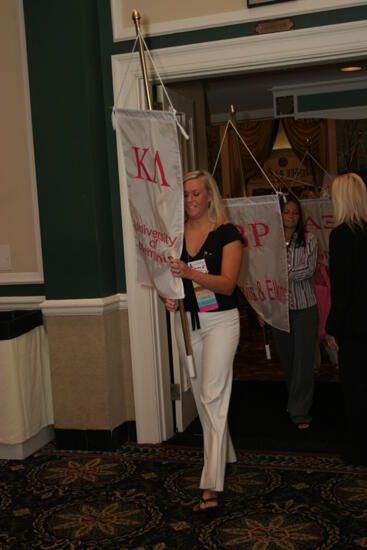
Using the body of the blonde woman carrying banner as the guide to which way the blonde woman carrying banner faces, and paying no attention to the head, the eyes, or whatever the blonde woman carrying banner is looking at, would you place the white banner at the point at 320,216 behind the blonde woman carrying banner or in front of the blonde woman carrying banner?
behind

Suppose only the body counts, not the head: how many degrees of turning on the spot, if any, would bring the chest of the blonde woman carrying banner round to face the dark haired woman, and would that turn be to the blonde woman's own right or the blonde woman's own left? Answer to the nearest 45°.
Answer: approximately 180°

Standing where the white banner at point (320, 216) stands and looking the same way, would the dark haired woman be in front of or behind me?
in front

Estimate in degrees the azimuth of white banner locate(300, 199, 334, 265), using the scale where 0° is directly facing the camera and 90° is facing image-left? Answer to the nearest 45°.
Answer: approximately 0°

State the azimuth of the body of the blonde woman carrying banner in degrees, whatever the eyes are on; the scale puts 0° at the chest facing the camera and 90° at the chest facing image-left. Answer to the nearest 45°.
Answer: approximately 45°

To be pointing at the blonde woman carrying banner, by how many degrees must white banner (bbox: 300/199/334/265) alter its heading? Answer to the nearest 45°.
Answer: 0° — it already faces them

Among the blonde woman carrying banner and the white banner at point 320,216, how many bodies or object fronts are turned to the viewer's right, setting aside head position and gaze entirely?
0

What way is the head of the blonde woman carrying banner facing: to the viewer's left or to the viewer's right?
to the viewer's left

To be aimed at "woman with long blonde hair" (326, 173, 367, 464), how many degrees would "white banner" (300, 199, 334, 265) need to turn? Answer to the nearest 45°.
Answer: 0° — it already faces them
